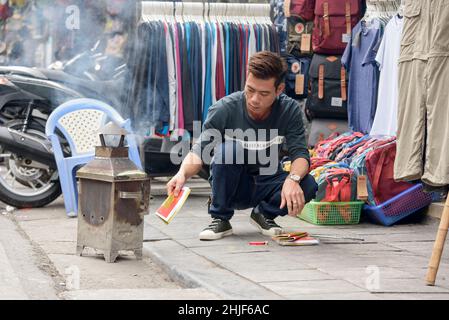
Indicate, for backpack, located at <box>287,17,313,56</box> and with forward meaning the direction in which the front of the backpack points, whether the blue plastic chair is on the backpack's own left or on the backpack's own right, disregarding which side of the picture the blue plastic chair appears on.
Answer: on the backpack's own right

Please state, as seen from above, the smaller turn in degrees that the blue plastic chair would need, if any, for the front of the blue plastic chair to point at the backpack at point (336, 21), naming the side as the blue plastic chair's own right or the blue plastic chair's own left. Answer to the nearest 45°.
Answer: approximately 45° to the blue plastic chair's own left

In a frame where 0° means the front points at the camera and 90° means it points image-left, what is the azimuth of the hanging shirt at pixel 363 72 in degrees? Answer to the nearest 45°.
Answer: approximately 45°

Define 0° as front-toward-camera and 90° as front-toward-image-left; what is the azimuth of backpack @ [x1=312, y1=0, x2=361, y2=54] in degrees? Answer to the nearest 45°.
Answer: approximately 0°
